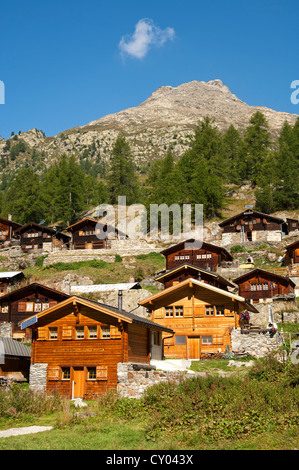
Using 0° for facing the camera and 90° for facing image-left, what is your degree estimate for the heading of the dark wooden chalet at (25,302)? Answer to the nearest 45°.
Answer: approximately 0°

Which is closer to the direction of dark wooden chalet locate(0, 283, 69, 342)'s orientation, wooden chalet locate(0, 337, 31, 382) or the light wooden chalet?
the wooden chalet

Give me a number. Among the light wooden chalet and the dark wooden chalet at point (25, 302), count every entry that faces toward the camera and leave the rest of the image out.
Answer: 2

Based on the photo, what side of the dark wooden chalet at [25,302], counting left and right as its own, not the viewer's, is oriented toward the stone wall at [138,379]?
front

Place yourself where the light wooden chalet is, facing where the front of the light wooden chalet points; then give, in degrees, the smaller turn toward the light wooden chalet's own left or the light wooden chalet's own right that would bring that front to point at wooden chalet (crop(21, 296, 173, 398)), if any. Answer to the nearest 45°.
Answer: approximately 45° to the light wooden chalet's own right

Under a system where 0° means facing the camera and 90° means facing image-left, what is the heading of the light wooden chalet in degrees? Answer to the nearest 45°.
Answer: approximately 0°

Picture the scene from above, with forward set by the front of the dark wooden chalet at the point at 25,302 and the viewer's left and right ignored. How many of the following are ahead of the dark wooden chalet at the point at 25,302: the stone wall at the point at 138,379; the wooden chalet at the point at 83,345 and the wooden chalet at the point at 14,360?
3

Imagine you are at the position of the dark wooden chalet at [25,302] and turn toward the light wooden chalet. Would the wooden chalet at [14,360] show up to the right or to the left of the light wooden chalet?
right
